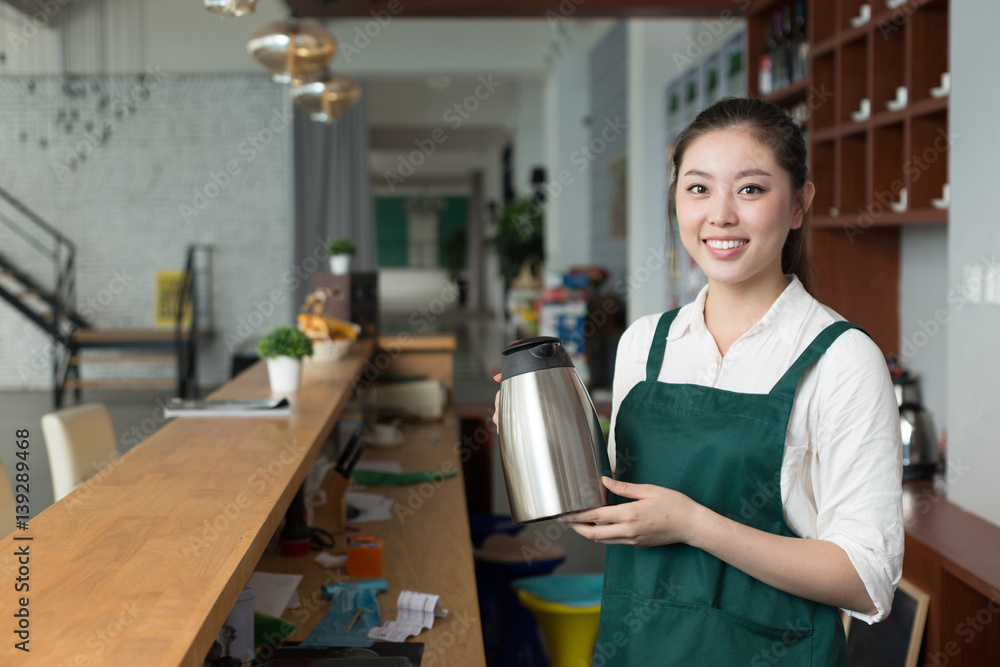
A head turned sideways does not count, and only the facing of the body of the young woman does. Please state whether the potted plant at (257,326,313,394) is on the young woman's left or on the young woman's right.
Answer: on the young woman's right

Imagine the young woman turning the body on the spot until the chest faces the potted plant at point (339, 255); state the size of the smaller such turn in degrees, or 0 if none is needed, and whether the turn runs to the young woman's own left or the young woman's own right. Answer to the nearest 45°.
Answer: approximately 90° to the young woman's own right

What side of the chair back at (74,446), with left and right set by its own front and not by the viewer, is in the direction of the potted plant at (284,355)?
front

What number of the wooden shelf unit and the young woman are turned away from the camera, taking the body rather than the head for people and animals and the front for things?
0

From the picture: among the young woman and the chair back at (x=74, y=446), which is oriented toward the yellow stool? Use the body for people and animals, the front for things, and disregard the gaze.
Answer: the chair back

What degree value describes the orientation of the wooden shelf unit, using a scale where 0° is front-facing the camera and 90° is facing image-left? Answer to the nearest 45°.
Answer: approximately 45°

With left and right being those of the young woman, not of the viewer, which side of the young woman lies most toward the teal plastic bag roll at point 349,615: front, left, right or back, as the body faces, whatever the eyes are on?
right

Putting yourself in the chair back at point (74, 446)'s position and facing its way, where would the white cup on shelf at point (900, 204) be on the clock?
The white cup on shelf is roughly at 11 o'clock from the chair back.

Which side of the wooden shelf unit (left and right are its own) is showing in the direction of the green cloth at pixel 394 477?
front
